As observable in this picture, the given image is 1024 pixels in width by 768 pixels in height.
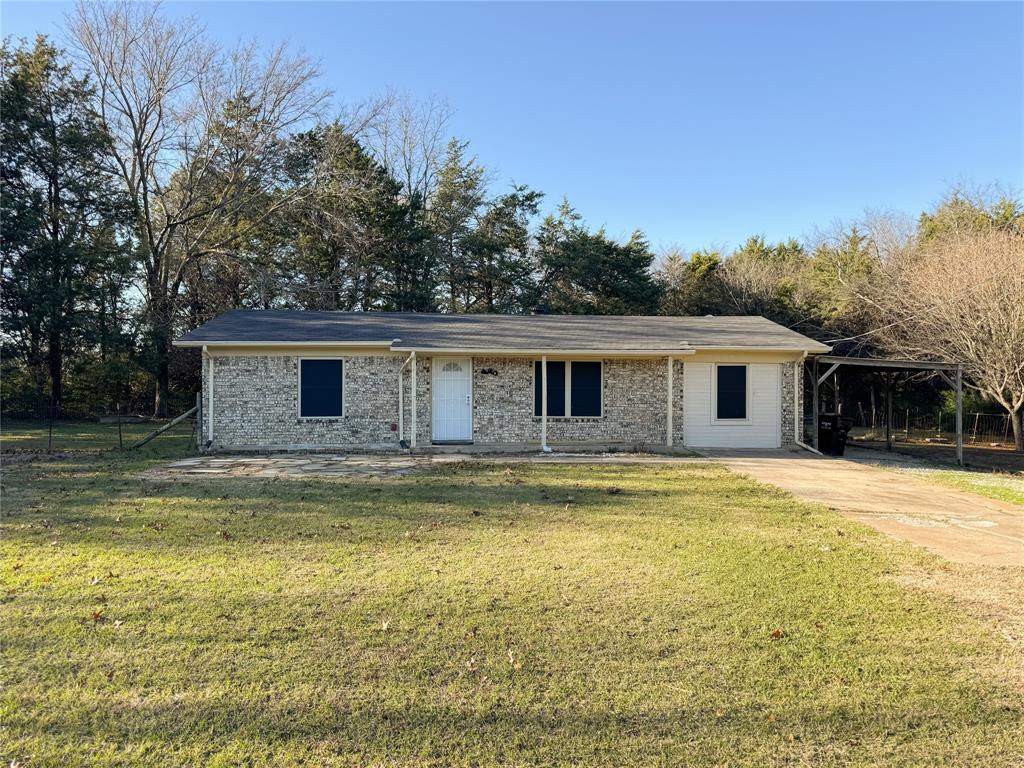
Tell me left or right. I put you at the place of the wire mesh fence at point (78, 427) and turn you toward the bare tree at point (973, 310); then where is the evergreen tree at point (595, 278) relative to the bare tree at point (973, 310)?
left

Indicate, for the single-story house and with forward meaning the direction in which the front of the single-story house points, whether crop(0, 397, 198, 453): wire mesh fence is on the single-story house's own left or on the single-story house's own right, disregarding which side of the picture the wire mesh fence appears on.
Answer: on the single-story house's own right

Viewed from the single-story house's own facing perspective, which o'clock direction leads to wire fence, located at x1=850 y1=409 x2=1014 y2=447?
The wire fence is roughly at 8 o'clock from the single-story house.

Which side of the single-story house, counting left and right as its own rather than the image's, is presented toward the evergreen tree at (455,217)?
back

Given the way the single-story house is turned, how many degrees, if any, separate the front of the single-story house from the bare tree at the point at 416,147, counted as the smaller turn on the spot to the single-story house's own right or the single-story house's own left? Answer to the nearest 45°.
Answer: approximately 180°

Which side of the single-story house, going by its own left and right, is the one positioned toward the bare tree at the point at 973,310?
left

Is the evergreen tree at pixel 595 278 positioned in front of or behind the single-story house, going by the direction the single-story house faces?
behind

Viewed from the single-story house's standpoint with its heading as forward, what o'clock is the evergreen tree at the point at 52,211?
The evergreen tree is roughly at 4 o'clock from the single-story house.

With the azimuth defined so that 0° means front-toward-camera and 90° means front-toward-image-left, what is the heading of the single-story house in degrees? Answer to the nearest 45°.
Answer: approximately 0°

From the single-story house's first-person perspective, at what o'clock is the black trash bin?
The black trash bin is roughly at 9 o'clock from the single-story house.
